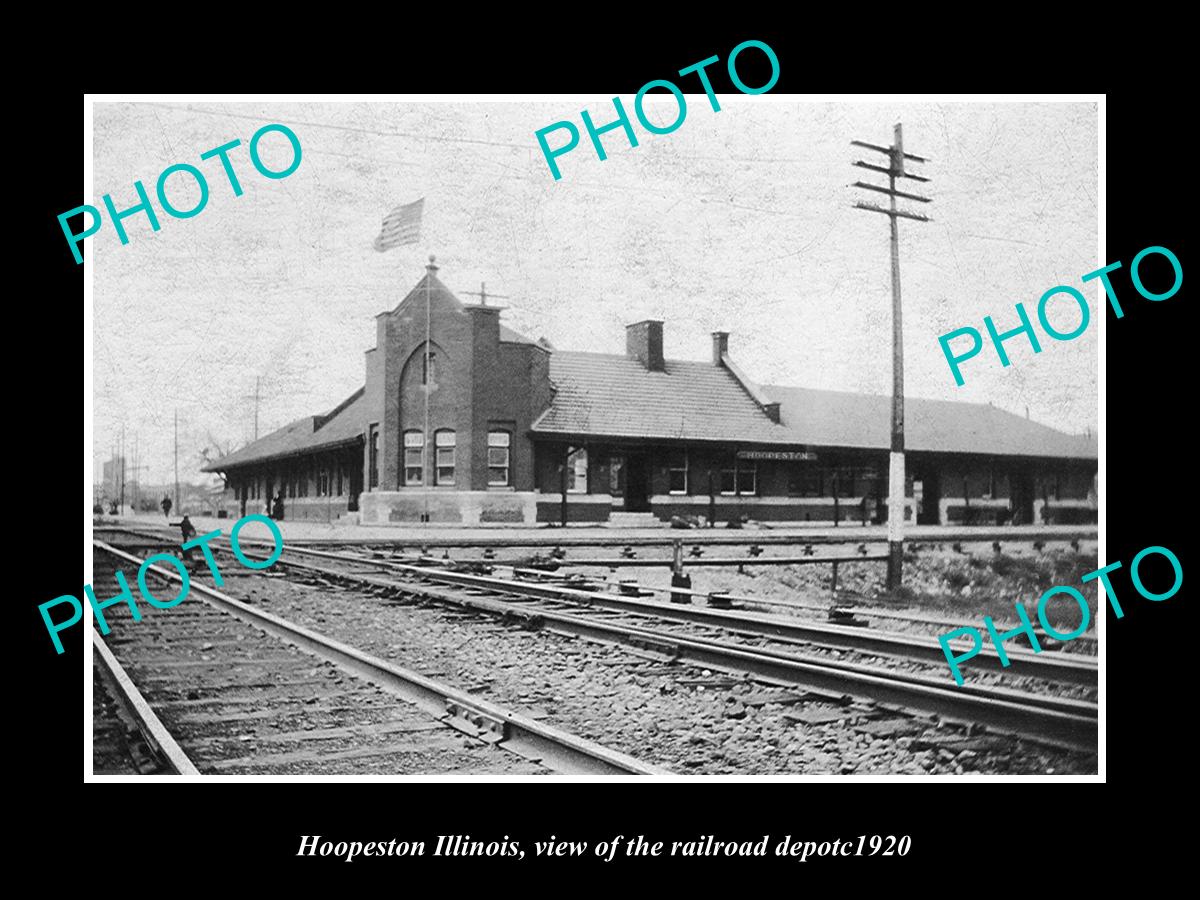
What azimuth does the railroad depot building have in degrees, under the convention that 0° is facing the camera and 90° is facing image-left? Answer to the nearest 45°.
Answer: approximately 0°
